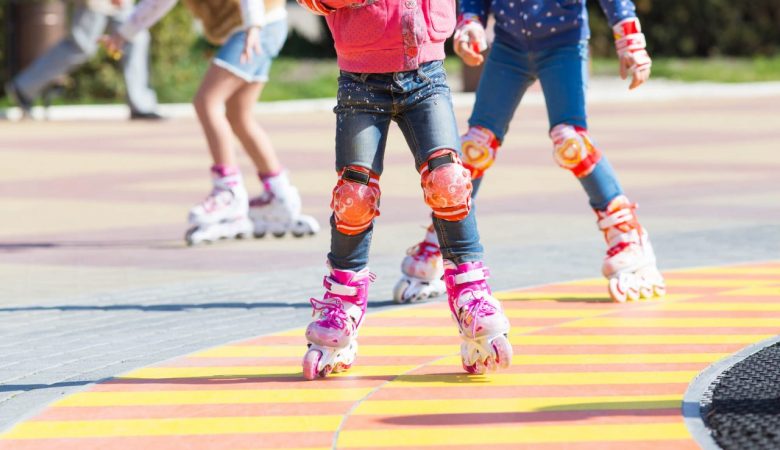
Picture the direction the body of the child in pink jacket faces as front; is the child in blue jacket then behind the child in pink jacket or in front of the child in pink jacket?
behind

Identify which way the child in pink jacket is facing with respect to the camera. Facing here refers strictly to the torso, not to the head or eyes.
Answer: toward the camera

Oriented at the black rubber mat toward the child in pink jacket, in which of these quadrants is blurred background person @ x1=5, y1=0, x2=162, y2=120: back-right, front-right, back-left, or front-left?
front-right

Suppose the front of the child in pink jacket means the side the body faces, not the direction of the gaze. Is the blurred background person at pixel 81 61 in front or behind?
behind

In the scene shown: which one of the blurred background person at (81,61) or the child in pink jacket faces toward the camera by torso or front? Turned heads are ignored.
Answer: the child in pink jacket

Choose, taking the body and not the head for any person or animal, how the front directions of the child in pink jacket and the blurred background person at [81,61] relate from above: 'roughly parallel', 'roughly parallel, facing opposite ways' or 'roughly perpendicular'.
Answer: roughly perpendicular

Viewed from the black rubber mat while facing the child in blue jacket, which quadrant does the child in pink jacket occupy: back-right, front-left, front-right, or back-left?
front-left

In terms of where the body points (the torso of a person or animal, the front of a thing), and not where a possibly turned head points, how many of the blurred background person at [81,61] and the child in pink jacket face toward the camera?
1

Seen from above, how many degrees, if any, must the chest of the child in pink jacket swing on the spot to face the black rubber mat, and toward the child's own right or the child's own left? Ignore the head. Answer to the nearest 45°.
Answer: approximately 45° to the child's own left
